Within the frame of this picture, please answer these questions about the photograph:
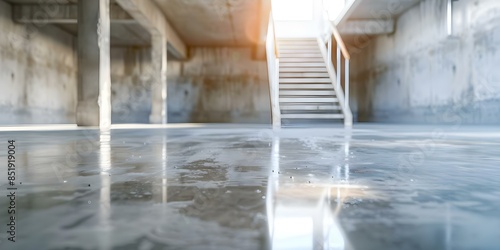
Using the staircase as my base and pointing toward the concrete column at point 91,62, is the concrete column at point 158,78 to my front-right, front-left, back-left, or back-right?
front-right

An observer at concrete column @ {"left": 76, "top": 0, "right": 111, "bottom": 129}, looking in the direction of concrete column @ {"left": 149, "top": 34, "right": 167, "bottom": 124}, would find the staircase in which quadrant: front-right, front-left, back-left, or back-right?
front-right

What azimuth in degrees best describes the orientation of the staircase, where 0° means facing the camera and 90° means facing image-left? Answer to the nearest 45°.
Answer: approximately 0°

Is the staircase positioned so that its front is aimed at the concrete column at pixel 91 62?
no

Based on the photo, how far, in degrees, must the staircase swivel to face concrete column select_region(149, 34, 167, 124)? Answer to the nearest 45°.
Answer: approximately 90° to its right

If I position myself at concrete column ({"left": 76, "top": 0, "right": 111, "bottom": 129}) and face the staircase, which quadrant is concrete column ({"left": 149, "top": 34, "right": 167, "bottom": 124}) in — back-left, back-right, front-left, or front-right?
front-left
